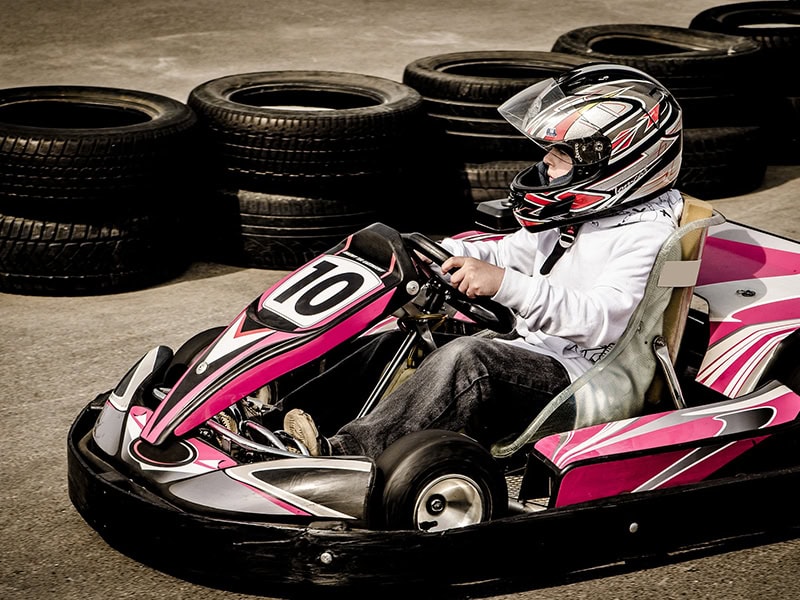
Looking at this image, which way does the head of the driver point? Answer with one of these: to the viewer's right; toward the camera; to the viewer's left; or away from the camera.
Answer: to the viewer's left

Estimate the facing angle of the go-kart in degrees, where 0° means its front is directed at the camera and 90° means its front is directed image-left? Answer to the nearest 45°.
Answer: approximately 45°

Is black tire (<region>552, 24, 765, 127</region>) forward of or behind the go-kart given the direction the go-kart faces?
behind
